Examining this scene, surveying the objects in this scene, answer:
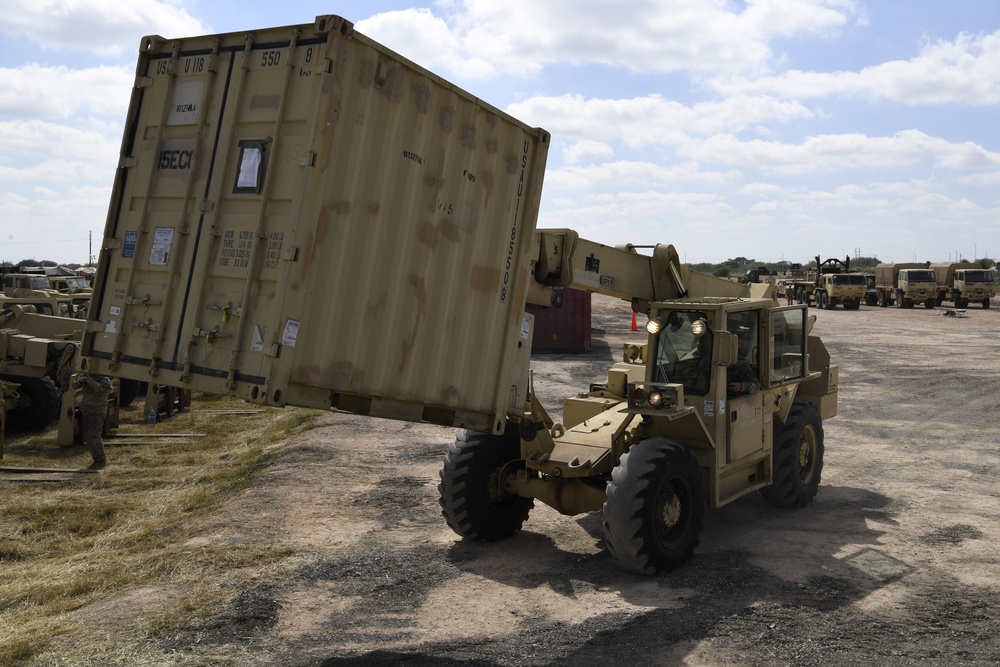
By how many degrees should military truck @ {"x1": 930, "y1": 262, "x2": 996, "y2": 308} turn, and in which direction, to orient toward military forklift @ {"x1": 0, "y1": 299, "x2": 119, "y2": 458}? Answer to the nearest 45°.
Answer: approximately 45° to its right

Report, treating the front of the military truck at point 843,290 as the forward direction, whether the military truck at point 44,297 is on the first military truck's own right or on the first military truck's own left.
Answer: on the first military truck's own right

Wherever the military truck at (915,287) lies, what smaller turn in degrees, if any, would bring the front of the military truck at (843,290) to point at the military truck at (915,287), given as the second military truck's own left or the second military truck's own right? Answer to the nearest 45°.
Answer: approximately 90° to the second military truck's own left

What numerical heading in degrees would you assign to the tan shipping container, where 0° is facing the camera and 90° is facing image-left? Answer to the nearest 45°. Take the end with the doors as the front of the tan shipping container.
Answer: approximately 45°

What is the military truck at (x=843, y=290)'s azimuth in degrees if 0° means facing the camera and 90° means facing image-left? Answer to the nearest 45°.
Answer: approximately 315°
